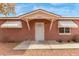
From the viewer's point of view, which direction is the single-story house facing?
toward the camera
